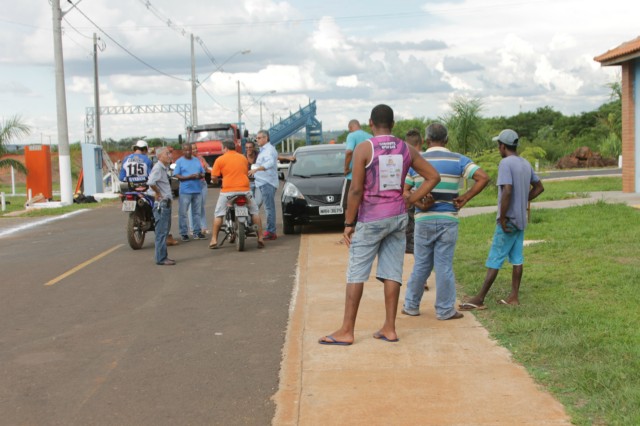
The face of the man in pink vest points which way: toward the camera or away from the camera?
away from the camera

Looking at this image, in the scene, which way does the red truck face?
toward the camera

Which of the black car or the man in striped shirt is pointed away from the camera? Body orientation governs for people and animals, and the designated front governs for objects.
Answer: the man in striped shirt

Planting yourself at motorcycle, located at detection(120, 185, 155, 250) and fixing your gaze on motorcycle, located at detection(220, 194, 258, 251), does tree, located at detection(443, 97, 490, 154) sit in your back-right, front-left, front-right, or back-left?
front-left

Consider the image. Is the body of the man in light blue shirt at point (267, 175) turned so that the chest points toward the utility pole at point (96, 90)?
no

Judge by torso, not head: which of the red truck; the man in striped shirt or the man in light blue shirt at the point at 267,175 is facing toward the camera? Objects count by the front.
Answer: the red truck

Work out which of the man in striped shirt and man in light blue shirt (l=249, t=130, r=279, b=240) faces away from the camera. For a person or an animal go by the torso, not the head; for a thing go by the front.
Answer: the man in striped shirt

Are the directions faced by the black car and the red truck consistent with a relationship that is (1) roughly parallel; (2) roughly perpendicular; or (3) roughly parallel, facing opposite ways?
roughly parallel

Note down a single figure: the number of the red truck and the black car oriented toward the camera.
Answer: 2

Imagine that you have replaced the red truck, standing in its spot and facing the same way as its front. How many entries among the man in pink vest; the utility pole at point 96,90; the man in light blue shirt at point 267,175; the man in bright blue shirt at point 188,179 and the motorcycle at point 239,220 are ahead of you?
4

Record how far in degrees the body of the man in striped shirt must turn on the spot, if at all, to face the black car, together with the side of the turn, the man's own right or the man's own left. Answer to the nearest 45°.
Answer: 0° — they already face it

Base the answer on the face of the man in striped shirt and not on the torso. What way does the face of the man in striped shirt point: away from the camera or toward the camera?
away from the camera

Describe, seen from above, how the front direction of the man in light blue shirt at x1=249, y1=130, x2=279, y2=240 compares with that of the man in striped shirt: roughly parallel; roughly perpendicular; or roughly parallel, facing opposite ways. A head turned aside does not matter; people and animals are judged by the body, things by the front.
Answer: roughly perpendicular

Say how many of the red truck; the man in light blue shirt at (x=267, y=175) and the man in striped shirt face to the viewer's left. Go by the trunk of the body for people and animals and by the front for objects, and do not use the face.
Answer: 1

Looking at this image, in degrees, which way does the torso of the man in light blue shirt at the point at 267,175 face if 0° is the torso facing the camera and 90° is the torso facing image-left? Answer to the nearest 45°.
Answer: approximately 90°

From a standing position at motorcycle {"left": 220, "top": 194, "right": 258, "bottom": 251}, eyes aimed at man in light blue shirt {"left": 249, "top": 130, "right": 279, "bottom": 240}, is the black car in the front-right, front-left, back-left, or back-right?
front-right
